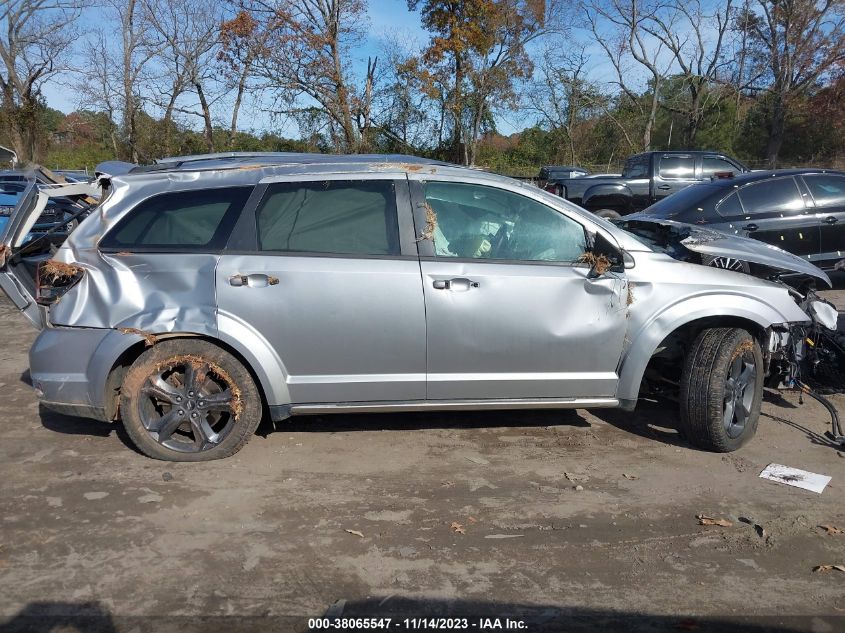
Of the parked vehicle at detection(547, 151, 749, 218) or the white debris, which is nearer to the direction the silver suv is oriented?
the white debris

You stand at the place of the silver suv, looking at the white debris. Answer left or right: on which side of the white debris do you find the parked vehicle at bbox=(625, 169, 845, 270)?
left

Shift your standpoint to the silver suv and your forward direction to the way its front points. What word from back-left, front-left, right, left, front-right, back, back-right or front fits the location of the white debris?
front

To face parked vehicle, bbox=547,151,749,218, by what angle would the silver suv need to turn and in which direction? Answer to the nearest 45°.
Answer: approximately 45° to its left

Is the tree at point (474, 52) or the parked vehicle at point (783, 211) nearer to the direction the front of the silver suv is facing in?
the parked vehicle

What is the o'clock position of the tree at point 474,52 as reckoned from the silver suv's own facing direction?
The tree is roughly at 9 o'clock from the silver suv.

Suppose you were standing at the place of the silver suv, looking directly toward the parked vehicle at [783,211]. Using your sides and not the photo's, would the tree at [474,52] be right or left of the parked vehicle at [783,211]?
left

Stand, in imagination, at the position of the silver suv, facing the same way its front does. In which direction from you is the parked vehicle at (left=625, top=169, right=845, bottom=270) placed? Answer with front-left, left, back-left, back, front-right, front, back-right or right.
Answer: front-left

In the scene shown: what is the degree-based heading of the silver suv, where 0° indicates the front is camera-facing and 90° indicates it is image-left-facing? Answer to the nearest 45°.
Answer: approximately 270°
